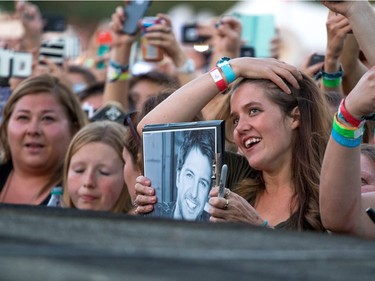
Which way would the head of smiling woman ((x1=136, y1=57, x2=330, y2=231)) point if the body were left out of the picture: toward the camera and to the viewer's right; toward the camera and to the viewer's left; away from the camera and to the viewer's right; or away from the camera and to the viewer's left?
toward the camera and to the viewer's left

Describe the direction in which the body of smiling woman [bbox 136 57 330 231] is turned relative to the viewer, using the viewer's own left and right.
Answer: facing the viewer and to the left of the viewer
